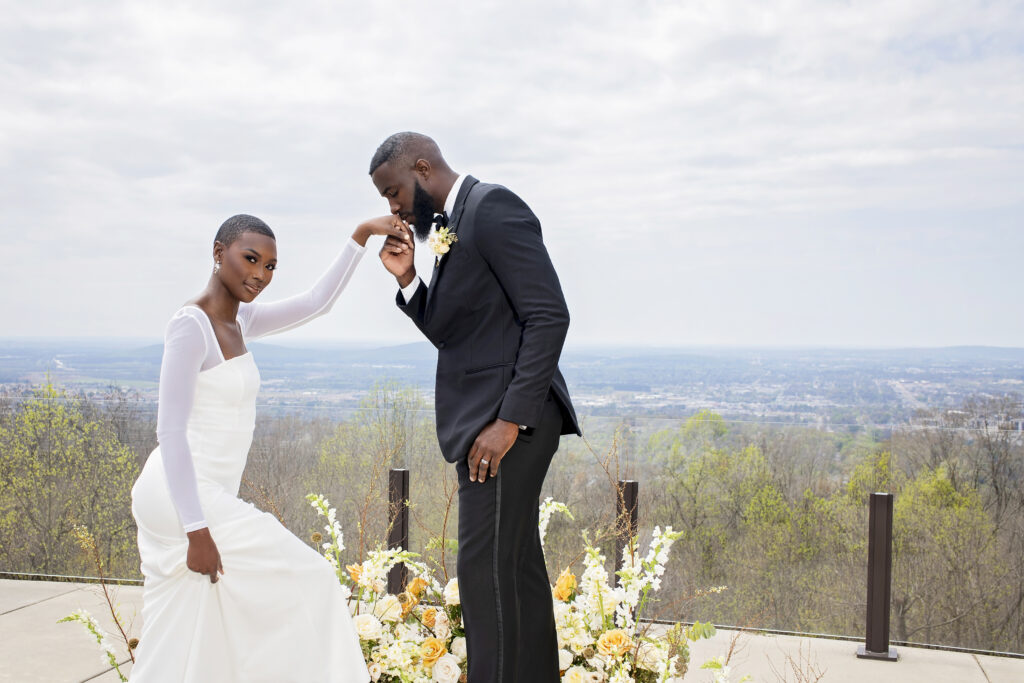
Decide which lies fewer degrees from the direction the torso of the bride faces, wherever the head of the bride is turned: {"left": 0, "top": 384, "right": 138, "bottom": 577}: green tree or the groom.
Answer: the groom

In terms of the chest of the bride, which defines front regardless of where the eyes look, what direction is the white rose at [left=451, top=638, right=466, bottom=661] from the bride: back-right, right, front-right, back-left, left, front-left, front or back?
left

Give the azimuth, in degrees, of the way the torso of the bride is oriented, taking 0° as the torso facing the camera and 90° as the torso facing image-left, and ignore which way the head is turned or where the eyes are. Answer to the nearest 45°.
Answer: approximately 315°

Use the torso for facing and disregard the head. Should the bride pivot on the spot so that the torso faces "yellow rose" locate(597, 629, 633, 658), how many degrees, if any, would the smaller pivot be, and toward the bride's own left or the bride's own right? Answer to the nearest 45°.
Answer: approximately 45° to the bride's own left

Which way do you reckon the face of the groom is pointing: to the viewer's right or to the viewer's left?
to the viewer's left

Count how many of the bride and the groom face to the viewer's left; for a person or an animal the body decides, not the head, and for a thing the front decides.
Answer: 1

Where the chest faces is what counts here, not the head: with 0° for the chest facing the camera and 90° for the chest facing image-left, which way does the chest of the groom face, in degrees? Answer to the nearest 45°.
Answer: approximately 90°

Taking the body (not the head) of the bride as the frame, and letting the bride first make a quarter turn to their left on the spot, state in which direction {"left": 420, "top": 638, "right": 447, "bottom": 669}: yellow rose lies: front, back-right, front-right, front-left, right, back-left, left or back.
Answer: front

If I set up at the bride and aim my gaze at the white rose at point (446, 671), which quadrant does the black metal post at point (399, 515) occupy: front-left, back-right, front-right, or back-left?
front-left

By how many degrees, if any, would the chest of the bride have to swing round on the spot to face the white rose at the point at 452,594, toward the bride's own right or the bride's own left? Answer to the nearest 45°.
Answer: approximately 90° to the bride's own left
